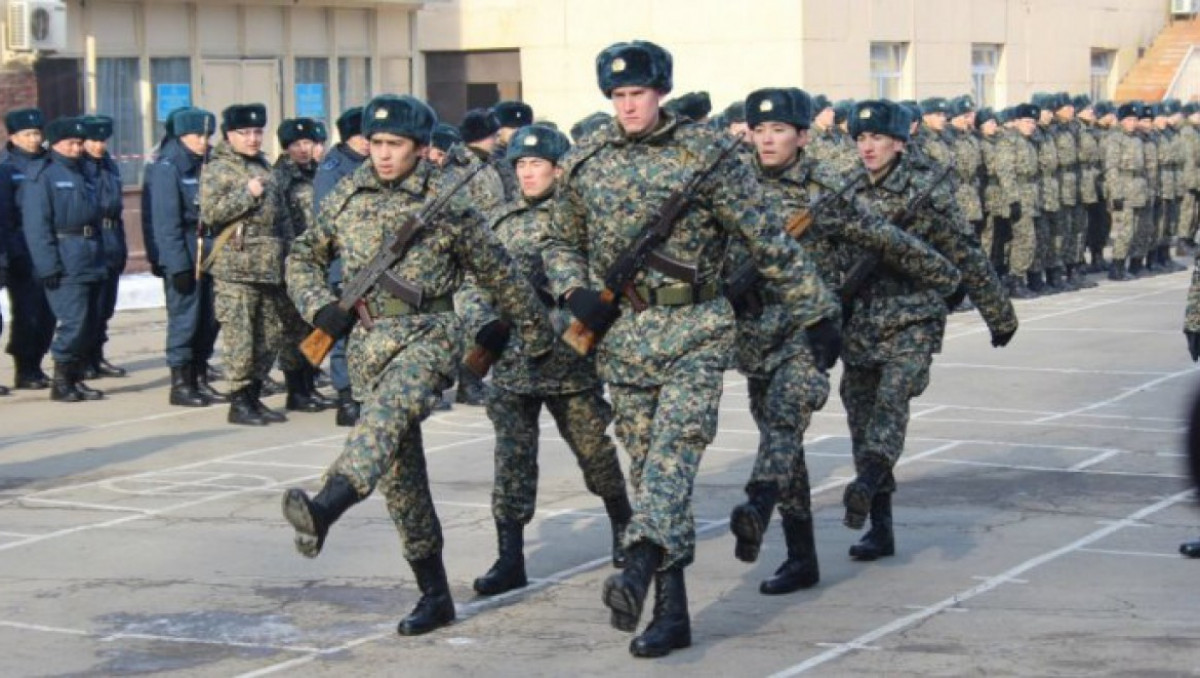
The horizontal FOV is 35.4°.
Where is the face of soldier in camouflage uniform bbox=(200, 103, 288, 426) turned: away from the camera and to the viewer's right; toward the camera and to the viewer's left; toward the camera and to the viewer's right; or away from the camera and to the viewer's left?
toward the camera and to the viewer's right

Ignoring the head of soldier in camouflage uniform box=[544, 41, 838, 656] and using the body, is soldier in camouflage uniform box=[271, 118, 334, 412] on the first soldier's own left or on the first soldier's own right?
on the first soldier's own right

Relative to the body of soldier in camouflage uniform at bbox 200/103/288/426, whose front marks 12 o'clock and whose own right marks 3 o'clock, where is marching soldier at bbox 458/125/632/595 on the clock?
The marching soldier is roughly at 1 o'clock from the soldier in camouflage uniform.

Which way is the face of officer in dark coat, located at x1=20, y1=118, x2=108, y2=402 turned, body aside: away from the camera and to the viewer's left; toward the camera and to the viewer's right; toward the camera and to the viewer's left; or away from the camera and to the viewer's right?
toward the camera and to the viewer's right

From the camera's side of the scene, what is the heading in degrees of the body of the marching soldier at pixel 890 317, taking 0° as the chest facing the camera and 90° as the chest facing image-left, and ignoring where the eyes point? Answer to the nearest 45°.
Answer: approximately 45°

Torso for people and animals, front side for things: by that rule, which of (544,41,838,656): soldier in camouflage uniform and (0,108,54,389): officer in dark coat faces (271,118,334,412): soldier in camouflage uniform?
the officer in dark coat

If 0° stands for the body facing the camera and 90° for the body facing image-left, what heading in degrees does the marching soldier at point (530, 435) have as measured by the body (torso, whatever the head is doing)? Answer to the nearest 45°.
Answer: approximately 45°

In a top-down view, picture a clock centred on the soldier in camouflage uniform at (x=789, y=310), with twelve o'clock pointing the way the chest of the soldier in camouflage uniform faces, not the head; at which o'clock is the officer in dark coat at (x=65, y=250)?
The officer in dark coat is roughly at 3 o'clock from the soldier in camouflage uniform.

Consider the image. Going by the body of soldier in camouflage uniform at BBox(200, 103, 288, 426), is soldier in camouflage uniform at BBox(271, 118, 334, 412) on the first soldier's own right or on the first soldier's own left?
on the first soldier's own left

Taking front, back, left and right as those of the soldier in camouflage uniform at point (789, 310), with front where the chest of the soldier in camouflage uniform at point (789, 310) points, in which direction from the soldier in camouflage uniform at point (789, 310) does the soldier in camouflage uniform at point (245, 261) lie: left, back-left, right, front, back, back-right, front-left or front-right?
right
